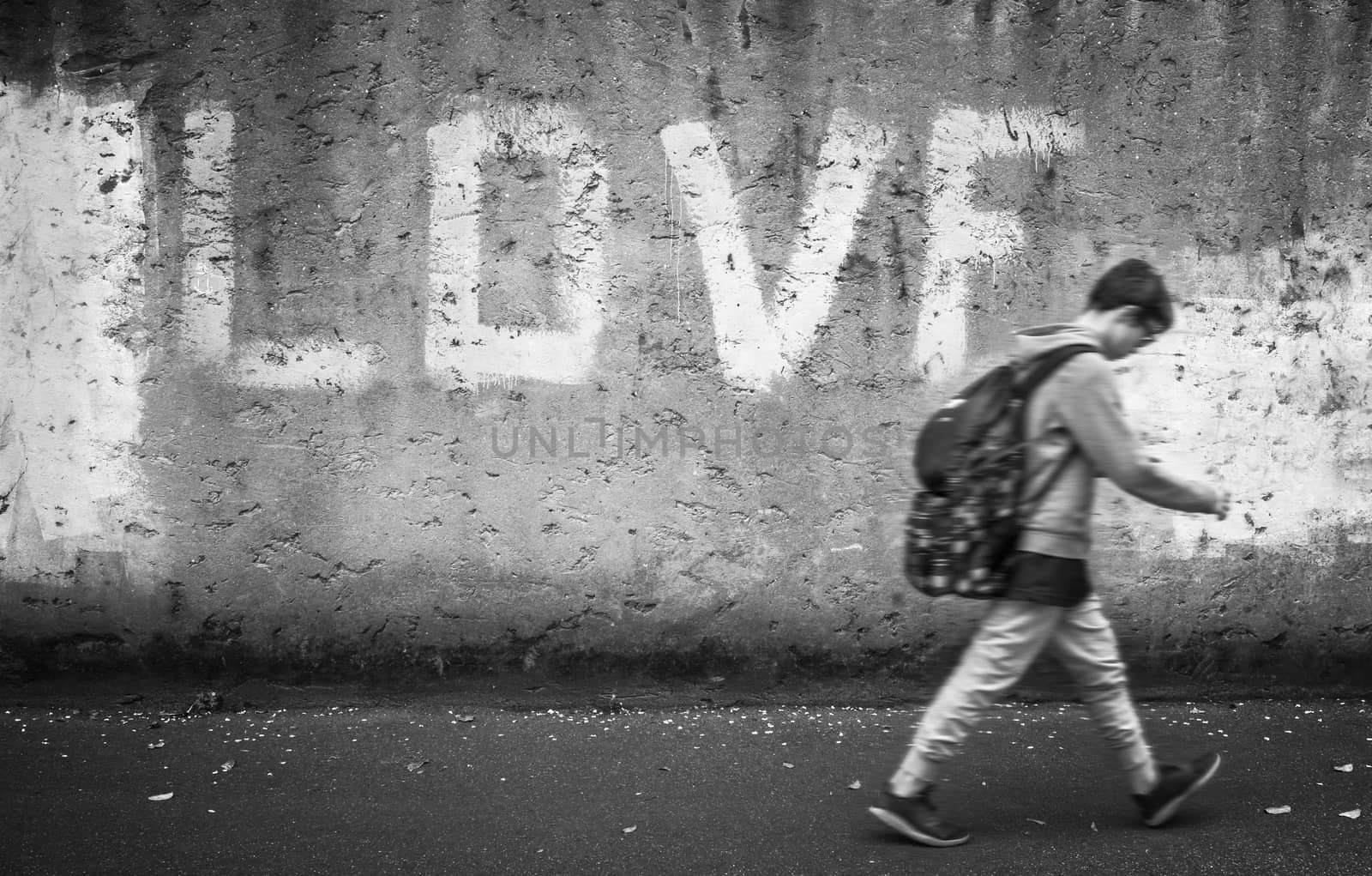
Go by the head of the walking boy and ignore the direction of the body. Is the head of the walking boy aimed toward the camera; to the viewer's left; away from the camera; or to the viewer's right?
to the viewer's right

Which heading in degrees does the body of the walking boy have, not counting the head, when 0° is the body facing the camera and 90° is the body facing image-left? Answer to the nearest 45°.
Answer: approximately 270°
